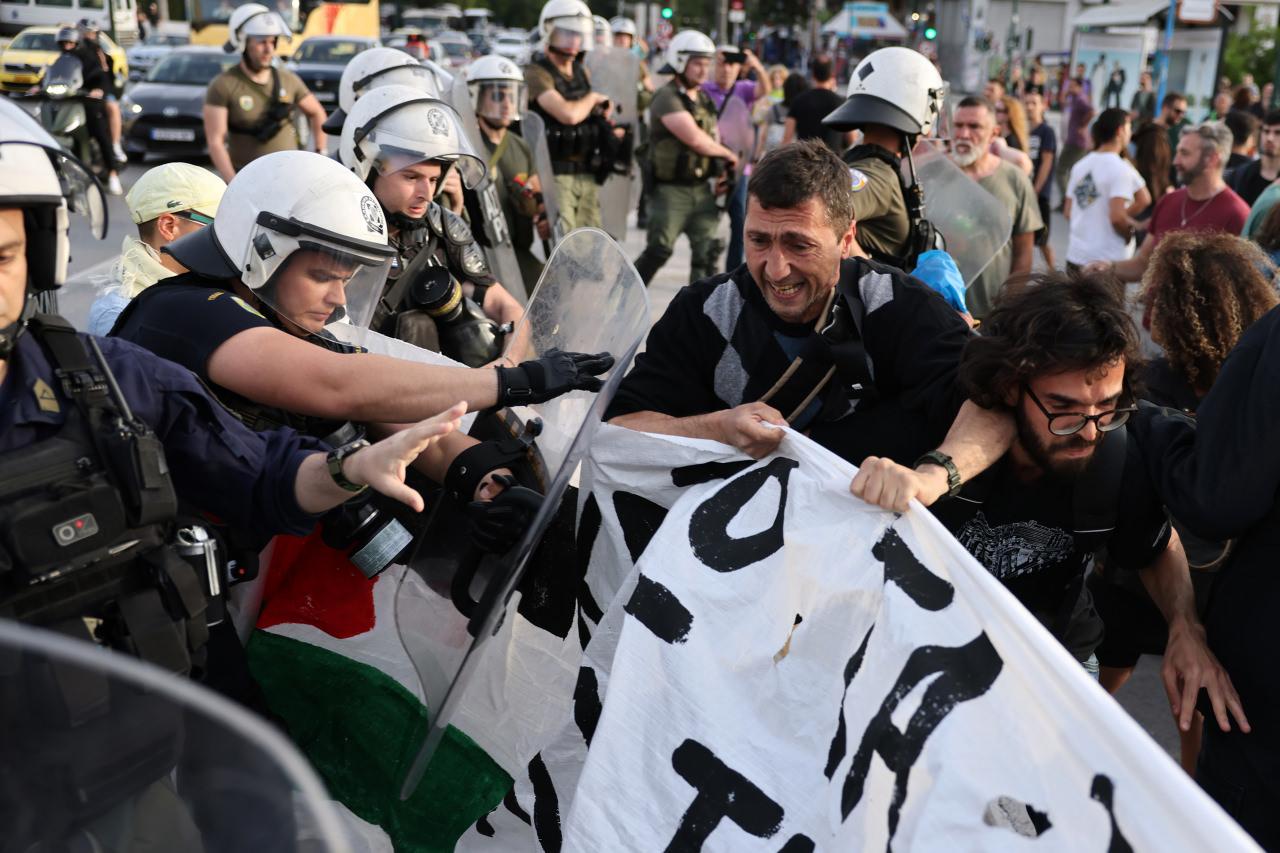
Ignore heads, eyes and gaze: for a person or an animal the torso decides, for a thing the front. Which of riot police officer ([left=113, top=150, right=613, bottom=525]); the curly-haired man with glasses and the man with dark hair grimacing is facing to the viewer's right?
the riot police officer

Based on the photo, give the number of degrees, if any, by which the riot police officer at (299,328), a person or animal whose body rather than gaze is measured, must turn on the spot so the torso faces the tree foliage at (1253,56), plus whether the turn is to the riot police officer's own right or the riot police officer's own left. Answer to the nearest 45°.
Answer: approximately 45° to the riot police officer's own left

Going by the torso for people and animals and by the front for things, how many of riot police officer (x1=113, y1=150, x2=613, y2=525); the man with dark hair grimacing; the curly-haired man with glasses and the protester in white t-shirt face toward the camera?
2

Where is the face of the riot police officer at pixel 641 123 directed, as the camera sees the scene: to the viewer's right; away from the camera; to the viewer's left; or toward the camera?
toward the camera

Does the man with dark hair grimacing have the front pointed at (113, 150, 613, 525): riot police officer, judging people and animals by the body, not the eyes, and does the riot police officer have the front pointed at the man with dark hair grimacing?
no

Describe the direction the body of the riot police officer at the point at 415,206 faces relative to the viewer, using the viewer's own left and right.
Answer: facing the viewer and to the right of the viewer

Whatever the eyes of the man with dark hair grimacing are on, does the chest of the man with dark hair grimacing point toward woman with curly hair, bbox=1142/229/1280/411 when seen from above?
no

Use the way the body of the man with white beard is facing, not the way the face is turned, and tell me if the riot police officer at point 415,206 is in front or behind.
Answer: in front

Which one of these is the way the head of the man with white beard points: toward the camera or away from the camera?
toward the camera

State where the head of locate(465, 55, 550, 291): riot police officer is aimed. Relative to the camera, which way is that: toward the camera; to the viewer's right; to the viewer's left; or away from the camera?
toward the camera

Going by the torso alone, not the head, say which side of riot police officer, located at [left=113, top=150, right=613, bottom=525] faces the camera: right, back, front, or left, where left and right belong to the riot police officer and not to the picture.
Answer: right

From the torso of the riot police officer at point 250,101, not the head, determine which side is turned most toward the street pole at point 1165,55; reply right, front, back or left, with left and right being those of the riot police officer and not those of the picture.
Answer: left

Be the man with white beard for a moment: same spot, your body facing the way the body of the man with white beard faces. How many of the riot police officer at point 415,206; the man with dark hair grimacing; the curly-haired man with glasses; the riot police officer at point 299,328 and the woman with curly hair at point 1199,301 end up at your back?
0

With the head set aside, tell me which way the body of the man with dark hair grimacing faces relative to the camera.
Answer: toward the camera

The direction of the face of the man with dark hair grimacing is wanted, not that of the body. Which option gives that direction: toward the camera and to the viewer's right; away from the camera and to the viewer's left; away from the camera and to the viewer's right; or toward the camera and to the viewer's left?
toward the camera and to the viewer's left

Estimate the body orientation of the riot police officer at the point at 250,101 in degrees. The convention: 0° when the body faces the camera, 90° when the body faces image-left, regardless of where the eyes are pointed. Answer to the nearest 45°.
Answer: approximately 315°

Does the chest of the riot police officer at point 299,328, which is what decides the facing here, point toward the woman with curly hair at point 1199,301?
yes
